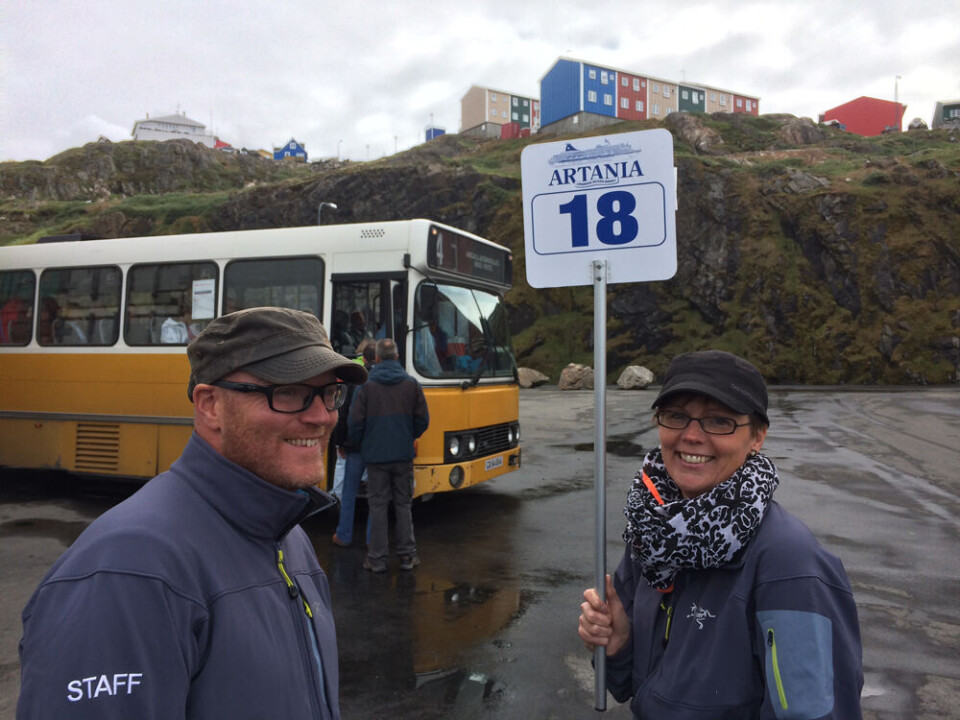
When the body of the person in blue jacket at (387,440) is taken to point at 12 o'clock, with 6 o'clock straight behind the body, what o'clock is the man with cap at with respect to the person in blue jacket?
The man with cap is roughly at 6 o'clock from the person in blue jacket.

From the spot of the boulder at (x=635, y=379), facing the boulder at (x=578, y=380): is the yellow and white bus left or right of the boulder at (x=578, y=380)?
left

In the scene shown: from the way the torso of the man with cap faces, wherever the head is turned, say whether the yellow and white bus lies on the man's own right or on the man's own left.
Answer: on the man's own left

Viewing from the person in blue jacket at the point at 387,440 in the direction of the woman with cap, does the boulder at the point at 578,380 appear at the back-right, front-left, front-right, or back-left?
back-left

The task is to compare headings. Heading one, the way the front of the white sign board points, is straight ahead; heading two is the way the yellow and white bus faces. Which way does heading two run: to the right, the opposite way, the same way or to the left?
to the left

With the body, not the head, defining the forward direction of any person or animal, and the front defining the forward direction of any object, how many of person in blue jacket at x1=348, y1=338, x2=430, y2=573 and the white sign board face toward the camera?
1

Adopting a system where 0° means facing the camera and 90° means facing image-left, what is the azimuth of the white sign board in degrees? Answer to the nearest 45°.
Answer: approximately 0°

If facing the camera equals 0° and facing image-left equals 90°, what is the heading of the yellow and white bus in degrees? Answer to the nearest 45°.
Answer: approximately 315°

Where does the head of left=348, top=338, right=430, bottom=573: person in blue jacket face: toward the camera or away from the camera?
away from the camera

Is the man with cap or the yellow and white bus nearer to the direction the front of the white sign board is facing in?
the man with cap

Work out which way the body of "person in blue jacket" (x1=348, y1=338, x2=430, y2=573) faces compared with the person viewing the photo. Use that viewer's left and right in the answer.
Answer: facing away from the viewer

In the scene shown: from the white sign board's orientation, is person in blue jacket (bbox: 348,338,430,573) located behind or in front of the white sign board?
behind

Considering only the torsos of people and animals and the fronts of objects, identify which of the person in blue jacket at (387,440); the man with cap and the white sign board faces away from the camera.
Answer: the person in blue jacket

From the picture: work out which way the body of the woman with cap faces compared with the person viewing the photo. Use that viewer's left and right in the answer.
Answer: facing the viewer and to the left of the viewer
